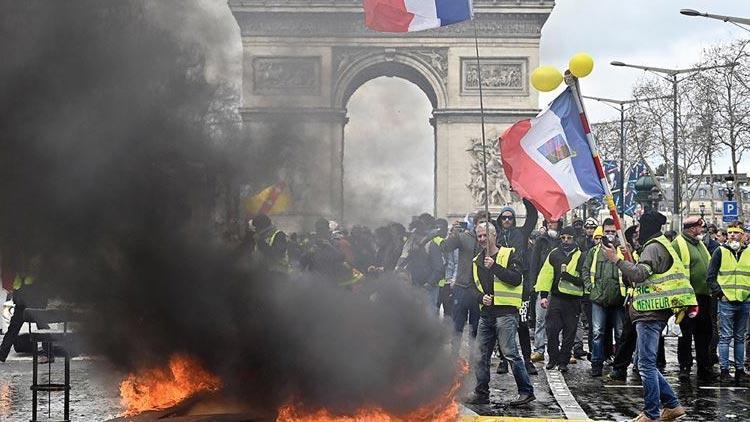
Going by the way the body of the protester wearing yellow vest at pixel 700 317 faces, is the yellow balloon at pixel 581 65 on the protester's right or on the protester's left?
on the protester's right

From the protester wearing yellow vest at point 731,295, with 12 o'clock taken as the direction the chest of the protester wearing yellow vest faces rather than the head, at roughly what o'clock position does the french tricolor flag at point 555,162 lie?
The french tricolor flag is roughly at 1 o'clock from the protester wearing yellow vest.

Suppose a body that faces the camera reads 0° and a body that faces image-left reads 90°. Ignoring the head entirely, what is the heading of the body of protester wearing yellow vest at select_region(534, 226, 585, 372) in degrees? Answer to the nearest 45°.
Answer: approximately 0°

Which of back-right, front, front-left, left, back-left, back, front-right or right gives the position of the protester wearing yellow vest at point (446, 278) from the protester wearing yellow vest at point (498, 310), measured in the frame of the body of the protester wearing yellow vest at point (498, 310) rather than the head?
back-right

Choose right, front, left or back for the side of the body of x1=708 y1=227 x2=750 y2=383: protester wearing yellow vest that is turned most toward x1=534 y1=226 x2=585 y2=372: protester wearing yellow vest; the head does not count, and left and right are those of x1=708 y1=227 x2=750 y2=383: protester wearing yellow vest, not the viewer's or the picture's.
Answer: right
